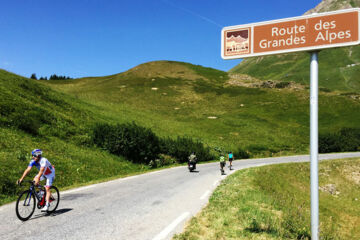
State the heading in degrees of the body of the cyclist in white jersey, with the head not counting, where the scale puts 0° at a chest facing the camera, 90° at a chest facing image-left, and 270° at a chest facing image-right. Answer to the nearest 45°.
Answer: approximately 45°

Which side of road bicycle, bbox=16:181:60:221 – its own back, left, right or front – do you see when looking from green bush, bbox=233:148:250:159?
back

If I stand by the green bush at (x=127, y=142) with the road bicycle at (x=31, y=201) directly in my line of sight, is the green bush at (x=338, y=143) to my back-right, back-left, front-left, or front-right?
back-left

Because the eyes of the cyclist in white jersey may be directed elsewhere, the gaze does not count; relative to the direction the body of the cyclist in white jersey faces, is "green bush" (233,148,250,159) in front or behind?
behind

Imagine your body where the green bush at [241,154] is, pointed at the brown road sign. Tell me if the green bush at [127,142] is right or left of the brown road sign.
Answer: right

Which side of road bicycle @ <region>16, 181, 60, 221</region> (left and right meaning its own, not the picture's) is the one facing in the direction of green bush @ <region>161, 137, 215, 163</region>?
back

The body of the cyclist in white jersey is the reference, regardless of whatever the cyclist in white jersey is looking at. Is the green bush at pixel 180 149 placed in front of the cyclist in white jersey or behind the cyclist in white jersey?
behind
